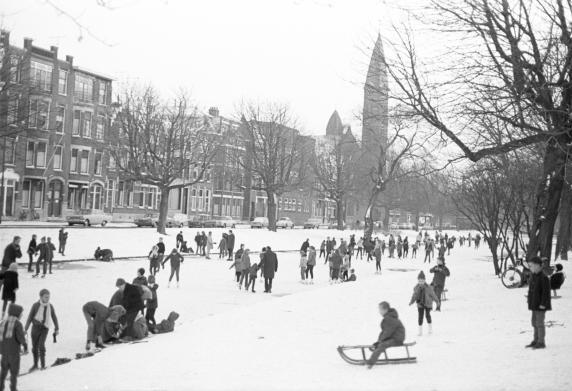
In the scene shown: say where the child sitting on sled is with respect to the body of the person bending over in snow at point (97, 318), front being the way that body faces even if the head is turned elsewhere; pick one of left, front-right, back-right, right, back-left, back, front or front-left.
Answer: front-right

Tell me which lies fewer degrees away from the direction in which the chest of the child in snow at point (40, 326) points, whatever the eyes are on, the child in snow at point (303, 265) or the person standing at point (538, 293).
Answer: the person standing

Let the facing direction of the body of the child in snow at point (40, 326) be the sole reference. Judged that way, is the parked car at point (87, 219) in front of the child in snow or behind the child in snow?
behind

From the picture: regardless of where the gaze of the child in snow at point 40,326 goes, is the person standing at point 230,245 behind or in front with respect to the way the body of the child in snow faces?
behind

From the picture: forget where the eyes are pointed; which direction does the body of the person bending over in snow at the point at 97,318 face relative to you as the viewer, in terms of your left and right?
facing to the right of the viewer

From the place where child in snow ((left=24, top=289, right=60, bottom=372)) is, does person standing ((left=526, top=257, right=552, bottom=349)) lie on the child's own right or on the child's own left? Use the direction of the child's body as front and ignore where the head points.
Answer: on the child's own left

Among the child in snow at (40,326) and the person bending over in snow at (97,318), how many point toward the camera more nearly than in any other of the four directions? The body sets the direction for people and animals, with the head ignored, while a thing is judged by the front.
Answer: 1

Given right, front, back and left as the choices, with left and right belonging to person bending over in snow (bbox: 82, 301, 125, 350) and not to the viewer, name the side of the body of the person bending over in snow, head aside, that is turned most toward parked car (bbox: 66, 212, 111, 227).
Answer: left

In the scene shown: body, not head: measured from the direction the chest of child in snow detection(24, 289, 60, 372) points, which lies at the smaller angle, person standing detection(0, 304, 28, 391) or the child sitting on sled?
the person standing

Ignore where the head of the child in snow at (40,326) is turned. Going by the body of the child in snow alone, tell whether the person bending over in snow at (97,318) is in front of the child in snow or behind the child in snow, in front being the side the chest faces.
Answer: behind

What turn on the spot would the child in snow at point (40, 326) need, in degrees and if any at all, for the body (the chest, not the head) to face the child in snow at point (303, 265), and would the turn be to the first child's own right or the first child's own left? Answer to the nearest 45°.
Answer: approximately 135° to the first child's own left

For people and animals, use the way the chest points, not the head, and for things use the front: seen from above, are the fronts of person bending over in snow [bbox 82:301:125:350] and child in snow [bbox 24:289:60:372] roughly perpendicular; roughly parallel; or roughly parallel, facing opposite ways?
roughly perpendicular
